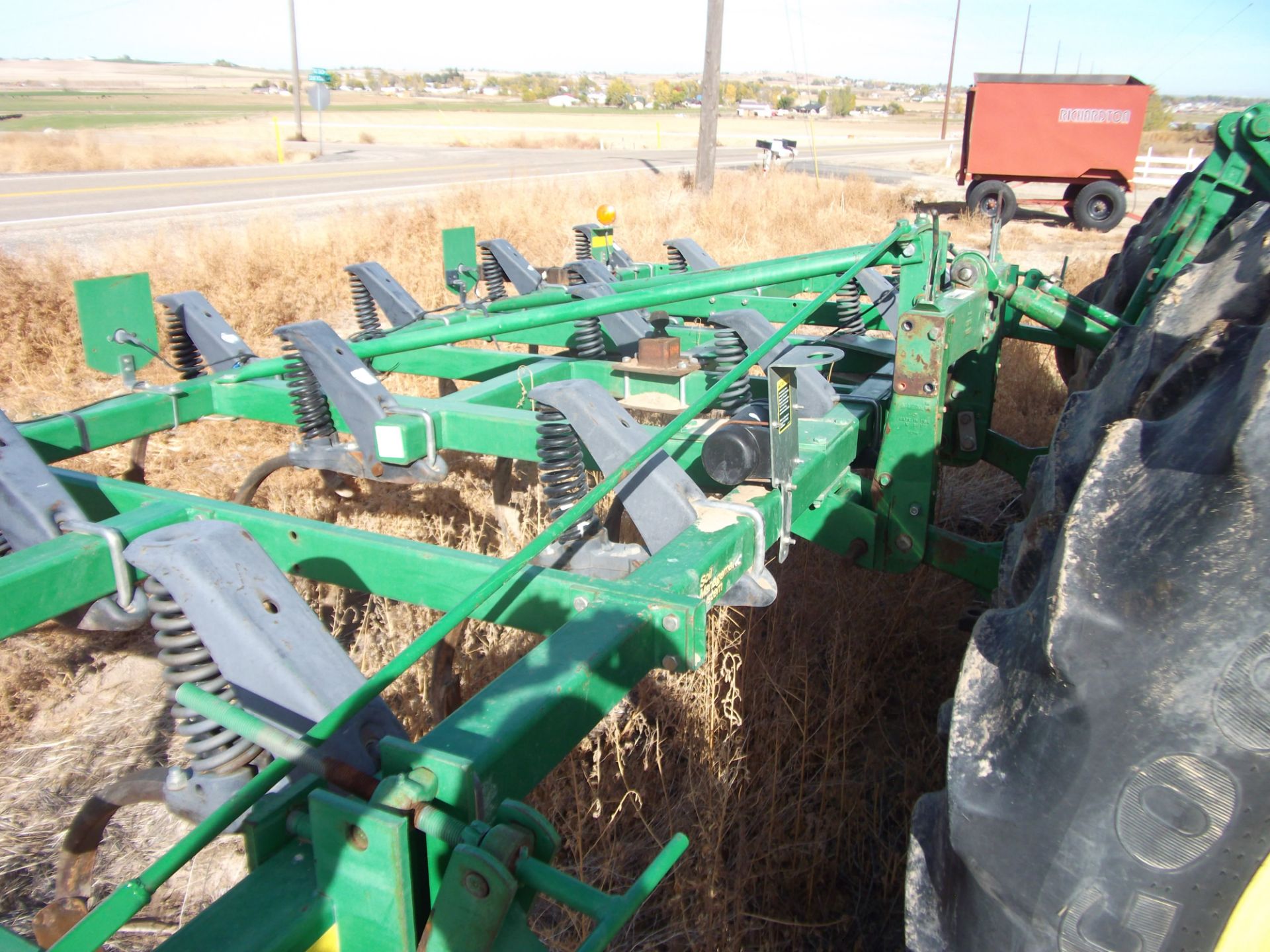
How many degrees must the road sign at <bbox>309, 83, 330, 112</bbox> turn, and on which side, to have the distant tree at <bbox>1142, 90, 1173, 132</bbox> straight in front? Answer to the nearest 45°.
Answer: approximately 90° to its right

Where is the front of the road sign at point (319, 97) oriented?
away from the camera

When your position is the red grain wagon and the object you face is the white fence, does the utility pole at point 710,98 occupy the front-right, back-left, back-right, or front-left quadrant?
back-left

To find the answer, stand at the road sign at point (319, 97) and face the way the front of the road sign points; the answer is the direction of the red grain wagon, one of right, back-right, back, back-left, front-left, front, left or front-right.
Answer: back-right

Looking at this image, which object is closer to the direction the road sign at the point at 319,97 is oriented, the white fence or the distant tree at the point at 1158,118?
the distant tree

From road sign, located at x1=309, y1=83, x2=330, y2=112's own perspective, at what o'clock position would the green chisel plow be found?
The green chisel plow is roughly at 6 o'clock from the road sign.

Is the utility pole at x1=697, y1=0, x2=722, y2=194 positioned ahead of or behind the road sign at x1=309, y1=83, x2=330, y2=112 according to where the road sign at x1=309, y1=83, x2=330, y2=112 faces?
behind

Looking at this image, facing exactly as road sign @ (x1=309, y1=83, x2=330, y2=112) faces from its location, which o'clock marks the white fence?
The white fence is roughly at 4 o'clock from the road sign.

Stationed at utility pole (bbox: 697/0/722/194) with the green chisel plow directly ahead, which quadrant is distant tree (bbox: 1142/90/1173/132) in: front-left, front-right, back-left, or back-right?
back-left

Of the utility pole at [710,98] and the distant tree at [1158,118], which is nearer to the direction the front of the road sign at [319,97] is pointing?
the distant tree
